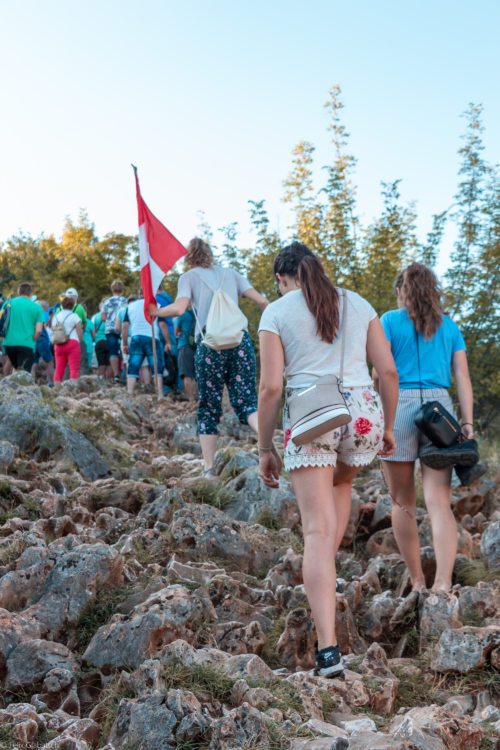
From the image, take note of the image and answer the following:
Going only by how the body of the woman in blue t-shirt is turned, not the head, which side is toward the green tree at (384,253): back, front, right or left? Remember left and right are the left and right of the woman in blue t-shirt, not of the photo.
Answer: front

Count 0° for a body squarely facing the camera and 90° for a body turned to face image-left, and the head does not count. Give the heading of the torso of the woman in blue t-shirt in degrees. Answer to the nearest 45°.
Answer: approximately 180°

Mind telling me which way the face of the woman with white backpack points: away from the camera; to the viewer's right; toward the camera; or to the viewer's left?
away from the camera

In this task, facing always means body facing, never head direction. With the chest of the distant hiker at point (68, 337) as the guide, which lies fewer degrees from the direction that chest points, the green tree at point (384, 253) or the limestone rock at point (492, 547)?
the green tree

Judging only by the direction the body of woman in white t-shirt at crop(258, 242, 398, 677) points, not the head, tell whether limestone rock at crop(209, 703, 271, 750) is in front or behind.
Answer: behind

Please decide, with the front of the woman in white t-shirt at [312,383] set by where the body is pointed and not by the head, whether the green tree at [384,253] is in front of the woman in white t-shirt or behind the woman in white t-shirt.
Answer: in front

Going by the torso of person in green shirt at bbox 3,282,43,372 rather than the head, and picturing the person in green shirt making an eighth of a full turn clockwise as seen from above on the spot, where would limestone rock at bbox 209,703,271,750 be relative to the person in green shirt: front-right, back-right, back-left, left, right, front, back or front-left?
back-right

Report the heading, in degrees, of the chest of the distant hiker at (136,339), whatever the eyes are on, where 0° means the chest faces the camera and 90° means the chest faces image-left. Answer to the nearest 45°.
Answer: approximately 180°

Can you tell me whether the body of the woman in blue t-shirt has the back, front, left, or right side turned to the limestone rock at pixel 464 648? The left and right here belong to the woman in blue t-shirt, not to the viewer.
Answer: back

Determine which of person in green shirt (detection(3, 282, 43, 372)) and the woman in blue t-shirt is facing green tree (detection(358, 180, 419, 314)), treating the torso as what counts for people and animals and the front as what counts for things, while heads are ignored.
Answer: the woman in blue t-shirt

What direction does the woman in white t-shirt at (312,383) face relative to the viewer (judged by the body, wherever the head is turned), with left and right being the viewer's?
facing away from the viewer

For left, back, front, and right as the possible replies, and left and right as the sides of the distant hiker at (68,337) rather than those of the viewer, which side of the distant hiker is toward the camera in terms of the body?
back

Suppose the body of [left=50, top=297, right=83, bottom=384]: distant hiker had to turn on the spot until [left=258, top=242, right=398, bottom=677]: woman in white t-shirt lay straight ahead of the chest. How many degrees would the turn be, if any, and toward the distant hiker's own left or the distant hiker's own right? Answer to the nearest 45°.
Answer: approximately 180°

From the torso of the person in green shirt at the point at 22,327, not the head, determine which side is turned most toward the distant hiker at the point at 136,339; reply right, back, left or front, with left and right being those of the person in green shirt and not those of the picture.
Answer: right
